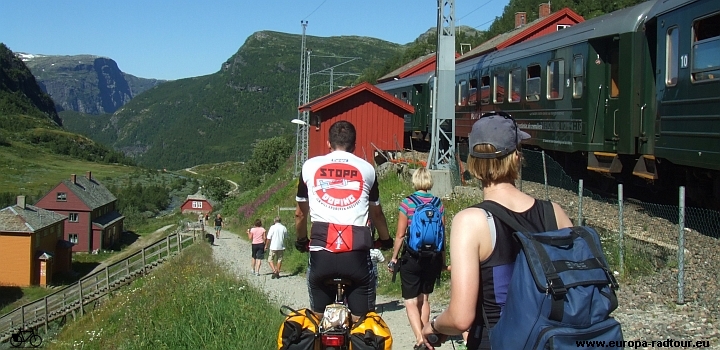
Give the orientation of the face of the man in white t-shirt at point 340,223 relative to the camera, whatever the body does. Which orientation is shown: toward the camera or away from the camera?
away from the camera

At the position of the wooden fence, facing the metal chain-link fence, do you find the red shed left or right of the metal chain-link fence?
left

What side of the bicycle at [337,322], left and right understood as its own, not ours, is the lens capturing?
back

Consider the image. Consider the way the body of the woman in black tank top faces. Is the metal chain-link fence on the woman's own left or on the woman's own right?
on the woman's own right

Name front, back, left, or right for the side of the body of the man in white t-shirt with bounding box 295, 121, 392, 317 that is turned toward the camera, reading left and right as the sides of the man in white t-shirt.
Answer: back

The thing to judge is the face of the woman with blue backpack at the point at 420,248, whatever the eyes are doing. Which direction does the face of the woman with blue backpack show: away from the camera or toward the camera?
away from the camera

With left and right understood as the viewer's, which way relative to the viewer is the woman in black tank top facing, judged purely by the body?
facing away from the viewer and to the left of the viewer
